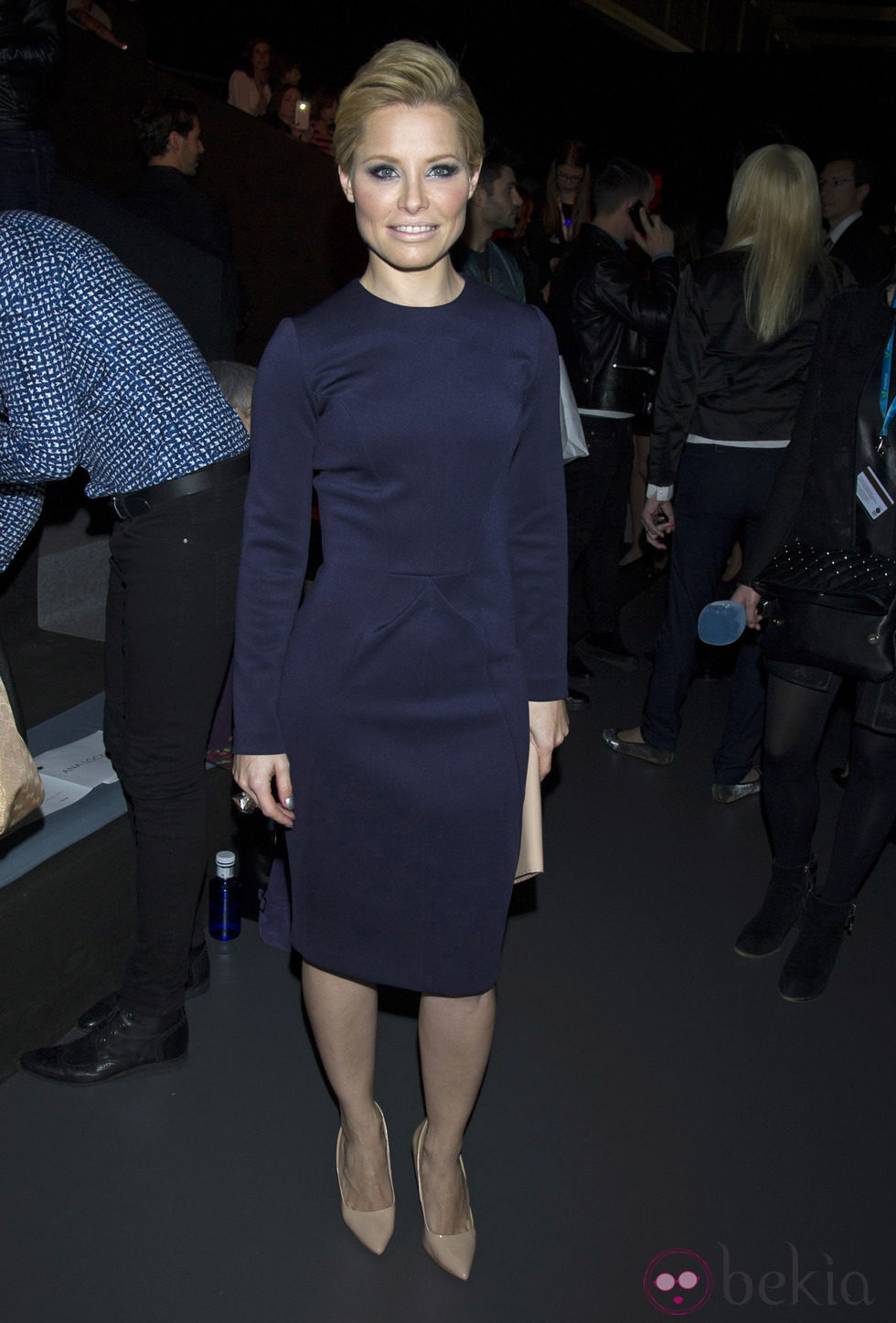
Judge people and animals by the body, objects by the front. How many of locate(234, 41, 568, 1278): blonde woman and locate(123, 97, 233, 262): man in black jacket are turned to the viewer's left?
0

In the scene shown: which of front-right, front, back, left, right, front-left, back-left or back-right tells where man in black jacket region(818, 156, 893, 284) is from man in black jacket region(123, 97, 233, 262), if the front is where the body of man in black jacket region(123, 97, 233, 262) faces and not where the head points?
front-right

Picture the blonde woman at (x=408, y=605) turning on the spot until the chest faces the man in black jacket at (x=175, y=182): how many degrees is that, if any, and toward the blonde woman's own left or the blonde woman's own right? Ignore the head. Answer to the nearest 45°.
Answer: approximately 180°

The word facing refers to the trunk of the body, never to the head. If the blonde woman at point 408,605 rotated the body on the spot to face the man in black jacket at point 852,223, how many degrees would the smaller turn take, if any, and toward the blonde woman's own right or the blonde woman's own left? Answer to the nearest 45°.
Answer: approximately 135° to the blonde woman's own left

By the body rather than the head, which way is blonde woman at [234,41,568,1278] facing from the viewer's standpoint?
toward the camera

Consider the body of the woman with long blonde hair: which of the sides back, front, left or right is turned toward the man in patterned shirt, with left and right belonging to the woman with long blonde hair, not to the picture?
left

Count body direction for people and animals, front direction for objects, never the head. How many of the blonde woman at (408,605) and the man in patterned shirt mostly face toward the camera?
1

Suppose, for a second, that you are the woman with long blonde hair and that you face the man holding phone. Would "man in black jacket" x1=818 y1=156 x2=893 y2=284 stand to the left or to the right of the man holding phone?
right

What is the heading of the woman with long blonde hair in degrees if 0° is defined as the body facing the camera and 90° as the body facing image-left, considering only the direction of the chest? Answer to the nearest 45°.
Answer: approximately 135°

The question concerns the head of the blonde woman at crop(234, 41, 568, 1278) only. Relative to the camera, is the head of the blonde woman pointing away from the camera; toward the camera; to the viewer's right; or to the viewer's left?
toward the camera

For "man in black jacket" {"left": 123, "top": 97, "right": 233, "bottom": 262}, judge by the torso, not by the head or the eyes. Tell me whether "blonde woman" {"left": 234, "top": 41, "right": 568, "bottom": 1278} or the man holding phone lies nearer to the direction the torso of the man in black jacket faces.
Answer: the man holding phone
